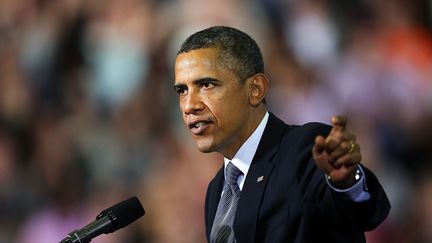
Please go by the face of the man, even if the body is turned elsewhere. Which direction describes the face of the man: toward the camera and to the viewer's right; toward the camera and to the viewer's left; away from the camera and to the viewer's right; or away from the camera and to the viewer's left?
toward the camera and to the viewer's left

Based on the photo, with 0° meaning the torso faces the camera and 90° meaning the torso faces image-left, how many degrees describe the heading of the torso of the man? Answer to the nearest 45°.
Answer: approximately 45°

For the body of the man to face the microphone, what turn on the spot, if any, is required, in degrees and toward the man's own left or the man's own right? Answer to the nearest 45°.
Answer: approximately 45° to the man's own right

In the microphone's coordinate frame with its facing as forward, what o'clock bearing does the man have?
The man is roughly at 12 o'clock from the microphone.

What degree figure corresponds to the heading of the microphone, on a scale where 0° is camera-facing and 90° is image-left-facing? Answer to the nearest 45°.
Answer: approximately 270°

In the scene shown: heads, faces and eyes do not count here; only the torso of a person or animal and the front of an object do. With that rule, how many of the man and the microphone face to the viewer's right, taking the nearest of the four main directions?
1
